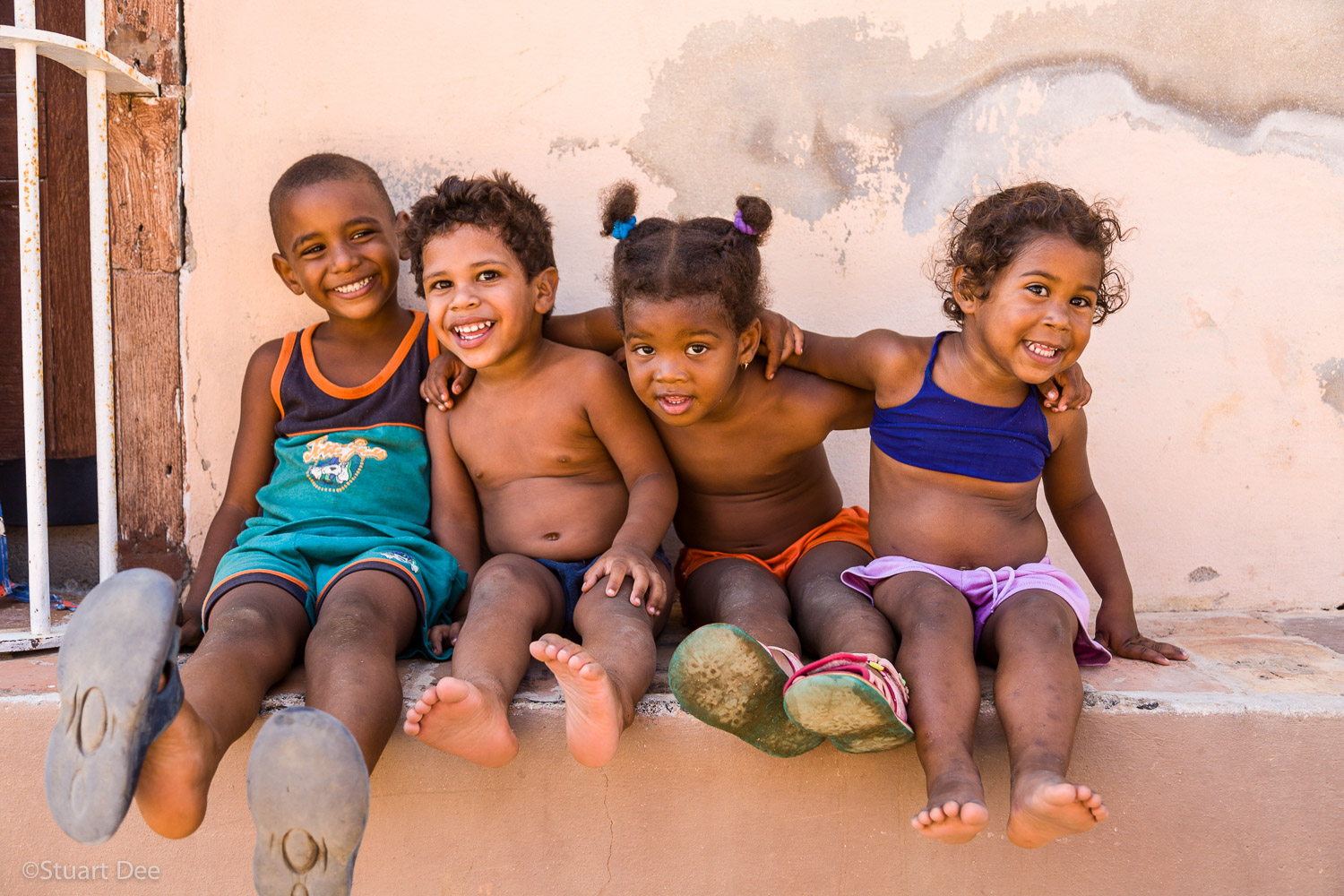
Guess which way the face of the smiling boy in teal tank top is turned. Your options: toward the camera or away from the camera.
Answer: toward the camera

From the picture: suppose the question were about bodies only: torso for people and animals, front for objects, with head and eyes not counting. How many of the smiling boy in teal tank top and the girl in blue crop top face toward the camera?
2

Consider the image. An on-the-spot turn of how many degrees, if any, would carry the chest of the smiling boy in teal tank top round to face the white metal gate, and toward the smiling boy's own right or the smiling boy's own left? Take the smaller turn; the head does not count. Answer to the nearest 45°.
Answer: approximately 135° to the smiling boy's own right

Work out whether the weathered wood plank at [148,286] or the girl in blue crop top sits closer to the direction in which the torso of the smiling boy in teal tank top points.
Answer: the girl in blue crop top

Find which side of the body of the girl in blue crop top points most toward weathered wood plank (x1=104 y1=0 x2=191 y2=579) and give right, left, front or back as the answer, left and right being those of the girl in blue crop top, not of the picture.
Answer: right

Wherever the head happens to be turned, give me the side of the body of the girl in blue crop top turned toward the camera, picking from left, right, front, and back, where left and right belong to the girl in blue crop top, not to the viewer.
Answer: front

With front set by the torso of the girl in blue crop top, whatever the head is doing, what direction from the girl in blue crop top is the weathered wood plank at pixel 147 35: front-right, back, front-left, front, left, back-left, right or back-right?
right

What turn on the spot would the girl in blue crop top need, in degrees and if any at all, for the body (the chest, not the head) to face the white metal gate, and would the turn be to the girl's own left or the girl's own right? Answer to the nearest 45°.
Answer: approximately 90° to the girl's own right

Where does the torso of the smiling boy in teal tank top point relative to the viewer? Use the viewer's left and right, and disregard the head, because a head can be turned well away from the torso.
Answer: facing the viewer

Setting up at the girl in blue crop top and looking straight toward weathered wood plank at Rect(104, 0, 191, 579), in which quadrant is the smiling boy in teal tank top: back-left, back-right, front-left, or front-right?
front-left

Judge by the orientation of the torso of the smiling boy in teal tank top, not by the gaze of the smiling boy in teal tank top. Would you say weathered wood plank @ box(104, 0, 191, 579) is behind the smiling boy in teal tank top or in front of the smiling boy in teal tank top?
behind
